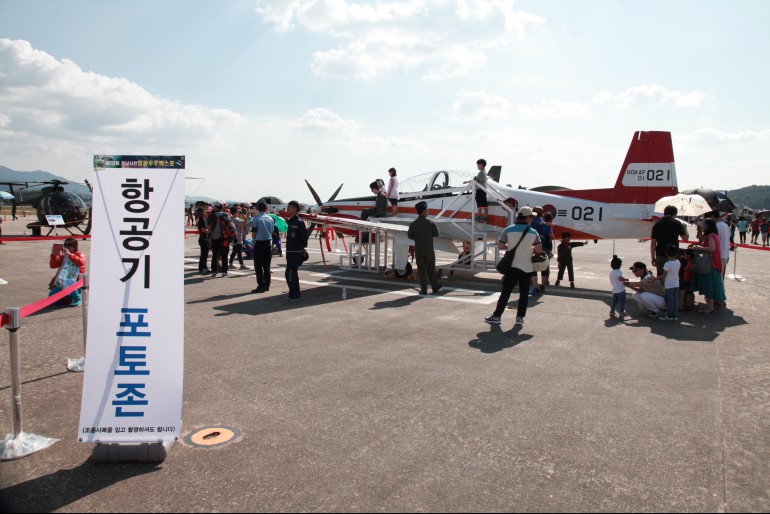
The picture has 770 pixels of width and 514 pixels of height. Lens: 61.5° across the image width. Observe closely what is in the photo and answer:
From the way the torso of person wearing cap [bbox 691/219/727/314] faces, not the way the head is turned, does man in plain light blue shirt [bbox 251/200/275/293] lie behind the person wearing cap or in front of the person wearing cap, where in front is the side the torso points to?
in front

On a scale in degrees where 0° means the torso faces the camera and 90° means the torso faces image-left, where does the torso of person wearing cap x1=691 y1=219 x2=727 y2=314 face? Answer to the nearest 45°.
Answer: approximately 90°

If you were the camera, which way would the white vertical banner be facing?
facing the viewer

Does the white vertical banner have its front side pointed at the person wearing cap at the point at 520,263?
no
